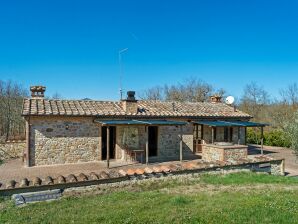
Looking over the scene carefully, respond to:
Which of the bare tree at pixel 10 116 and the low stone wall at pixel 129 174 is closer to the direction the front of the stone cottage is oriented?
the low stone wall

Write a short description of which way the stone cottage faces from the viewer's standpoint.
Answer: facing the viewer

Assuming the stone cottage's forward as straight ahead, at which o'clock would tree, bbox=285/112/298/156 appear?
The tree is roughly at 10 o'clock from the stone cottage.

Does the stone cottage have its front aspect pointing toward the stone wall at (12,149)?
no

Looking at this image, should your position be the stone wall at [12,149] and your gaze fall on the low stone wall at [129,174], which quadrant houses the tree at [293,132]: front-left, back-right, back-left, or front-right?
front-left

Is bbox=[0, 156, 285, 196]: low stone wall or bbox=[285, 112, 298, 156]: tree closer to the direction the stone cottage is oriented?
the low stone wall

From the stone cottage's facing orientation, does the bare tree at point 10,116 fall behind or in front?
behind

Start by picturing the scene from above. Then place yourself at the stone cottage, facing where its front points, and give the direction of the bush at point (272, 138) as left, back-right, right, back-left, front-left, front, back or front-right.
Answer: back-left

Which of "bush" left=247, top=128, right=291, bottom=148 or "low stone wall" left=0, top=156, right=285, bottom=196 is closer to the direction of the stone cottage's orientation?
the low stone wall
